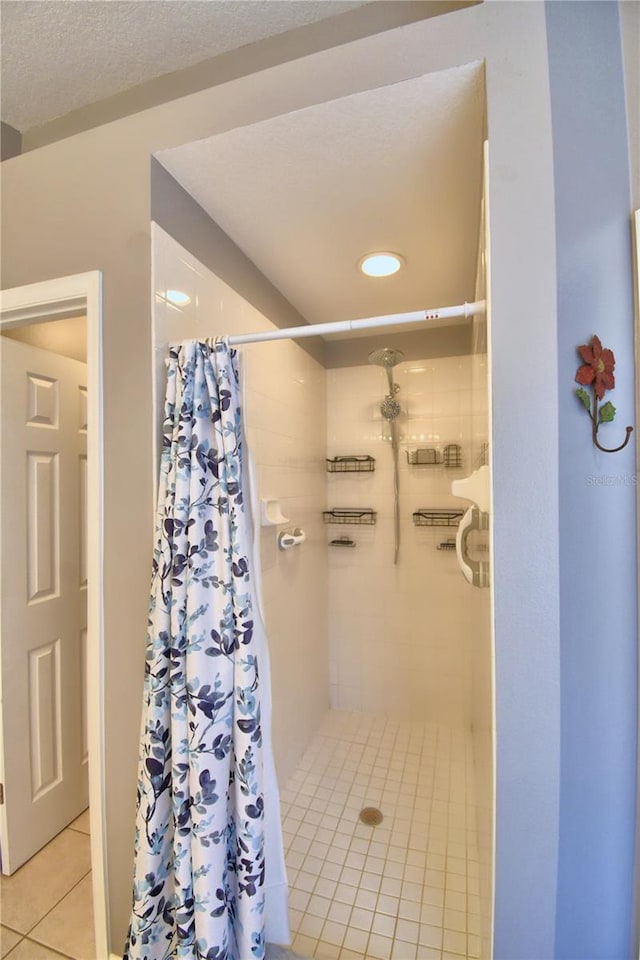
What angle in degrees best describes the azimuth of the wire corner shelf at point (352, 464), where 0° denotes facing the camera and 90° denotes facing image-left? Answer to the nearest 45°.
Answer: approximately 0°

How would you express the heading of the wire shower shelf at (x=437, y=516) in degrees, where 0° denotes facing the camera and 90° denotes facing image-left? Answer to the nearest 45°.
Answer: approximately 0°

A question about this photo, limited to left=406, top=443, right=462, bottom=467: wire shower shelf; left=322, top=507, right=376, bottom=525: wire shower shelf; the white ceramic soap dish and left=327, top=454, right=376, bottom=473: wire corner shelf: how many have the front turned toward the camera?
3

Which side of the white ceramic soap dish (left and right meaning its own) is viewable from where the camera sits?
right

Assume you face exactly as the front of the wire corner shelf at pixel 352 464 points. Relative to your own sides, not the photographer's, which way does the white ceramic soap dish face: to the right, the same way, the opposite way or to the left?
to the left

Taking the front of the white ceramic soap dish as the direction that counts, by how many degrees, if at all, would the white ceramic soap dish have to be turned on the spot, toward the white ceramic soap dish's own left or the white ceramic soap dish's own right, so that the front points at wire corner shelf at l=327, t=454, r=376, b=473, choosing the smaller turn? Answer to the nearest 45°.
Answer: approximately 45° to the white ceramic soap dish's own left

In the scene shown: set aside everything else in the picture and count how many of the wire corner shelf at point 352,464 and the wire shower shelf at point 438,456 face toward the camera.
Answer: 2
